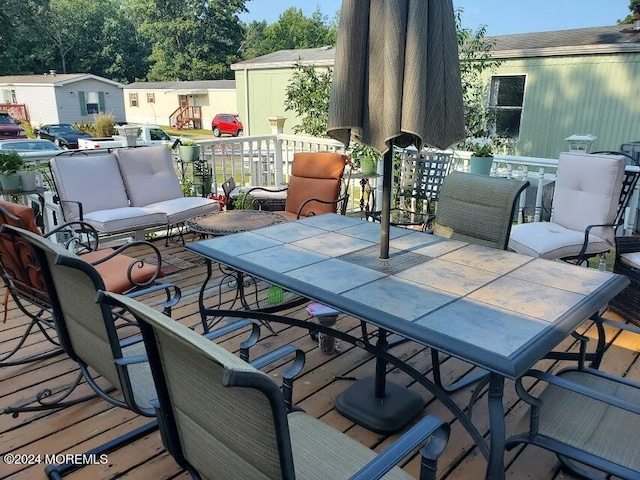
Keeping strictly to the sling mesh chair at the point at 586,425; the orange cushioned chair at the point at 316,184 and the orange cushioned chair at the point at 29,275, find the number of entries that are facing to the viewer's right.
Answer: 1

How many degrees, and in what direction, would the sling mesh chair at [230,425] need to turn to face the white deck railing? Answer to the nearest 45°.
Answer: approximately 45° to its left

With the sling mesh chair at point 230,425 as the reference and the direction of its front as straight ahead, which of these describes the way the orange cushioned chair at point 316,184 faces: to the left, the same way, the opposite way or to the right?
the opposite way

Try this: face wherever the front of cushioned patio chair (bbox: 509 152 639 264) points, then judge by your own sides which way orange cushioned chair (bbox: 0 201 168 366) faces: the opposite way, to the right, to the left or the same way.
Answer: the opposite way

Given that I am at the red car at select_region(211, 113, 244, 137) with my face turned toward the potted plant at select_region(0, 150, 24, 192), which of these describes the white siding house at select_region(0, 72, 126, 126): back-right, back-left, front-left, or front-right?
back-right

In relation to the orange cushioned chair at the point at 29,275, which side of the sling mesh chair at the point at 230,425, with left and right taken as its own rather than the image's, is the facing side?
left

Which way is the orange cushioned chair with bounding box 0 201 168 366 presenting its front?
to the viewer's right

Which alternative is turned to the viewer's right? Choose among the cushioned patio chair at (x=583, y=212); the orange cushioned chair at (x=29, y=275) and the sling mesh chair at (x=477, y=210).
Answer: the orange cushioned chair

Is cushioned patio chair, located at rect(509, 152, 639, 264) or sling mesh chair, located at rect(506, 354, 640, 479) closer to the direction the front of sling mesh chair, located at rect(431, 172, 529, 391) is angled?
the sling mesh chair

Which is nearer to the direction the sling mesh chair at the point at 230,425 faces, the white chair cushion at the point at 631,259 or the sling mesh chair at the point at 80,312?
the white chair cushion

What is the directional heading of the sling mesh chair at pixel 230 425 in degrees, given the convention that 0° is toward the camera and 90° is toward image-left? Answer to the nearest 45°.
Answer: approximately 225°

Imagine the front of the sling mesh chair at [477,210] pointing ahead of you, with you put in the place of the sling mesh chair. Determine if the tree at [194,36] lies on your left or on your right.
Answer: on your right

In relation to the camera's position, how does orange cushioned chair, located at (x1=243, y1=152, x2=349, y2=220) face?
facing the viewer and to the left of the viewer

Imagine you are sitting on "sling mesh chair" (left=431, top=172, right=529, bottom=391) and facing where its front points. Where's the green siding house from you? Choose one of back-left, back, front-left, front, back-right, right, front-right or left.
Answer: back-right

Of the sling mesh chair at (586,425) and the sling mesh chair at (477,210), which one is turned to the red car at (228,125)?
the sling mesh chair at (586,425)

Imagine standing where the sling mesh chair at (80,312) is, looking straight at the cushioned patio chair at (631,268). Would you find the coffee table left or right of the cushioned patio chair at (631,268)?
left
